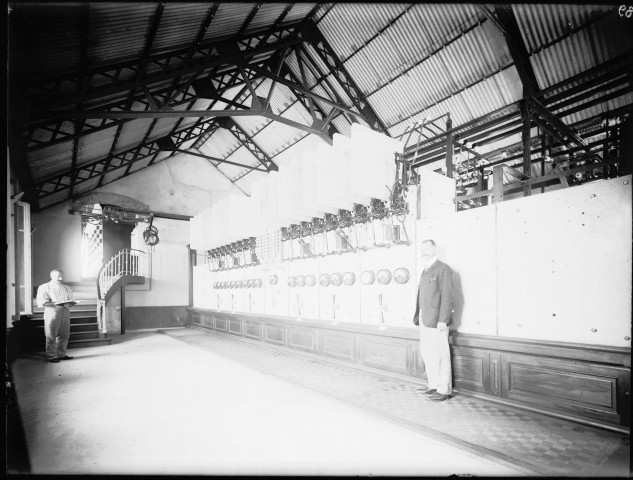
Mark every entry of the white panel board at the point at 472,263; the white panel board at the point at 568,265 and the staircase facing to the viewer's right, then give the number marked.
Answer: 0

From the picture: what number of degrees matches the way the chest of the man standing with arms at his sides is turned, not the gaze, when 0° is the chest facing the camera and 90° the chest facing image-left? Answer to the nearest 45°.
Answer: approximately 45°

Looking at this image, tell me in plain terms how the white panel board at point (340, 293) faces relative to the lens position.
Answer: facing the viewer and to the left of the viewer

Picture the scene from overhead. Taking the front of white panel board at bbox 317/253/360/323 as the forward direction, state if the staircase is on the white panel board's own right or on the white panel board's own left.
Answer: on the white panel board's own right

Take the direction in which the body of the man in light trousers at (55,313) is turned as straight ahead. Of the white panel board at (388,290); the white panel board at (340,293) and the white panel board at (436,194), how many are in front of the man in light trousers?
3

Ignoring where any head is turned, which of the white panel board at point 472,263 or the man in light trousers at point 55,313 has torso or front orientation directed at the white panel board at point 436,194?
the man in light trousers

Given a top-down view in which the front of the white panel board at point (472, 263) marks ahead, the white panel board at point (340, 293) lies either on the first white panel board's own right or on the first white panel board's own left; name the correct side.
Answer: on the first white panel board's own right

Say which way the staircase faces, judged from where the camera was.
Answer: facing the viewer

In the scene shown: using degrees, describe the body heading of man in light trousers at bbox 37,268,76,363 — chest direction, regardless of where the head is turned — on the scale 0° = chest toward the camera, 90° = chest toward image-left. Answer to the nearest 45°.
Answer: approximately 315°
